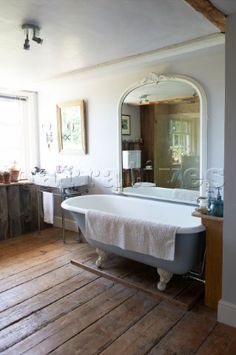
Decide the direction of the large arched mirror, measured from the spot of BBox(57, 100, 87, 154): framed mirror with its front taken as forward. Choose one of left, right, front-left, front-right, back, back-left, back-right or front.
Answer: left

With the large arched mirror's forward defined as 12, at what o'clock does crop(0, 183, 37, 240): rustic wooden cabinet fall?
The rustic wooden cabinet is roughly at 2 o'clock from the large arched mirror.

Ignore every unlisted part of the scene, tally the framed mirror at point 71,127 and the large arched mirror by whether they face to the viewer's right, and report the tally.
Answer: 0

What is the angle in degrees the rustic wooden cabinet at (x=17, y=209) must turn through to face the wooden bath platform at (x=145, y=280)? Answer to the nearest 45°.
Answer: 0° — it already faces it

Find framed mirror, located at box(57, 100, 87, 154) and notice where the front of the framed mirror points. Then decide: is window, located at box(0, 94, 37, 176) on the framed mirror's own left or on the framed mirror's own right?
on the framed mirror's own right

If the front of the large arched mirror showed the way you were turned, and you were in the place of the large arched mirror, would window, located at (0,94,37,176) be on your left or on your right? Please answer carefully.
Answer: on your right

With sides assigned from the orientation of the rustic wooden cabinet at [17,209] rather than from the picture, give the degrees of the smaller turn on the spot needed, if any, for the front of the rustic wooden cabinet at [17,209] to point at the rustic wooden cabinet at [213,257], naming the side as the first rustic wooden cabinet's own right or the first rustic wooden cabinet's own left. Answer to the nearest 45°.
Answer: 0° — it already faces it

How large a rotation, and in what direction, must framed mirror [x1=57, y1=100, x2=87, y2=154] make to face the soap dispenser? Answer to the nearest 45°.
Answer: approximately 90° to its left

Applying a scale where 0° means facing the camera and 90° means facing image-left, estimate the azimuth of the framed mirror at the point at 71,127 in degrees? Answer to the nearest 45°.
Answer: approximately 45°

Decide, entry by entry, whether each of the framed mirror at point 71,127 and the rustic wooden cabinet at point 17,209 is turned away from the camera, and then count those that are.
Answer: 0

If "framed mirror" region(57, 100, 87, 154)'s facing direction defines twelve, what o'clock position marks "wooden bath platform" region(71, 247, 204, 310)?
The wooden bath platform is roughly at 10 o'clock from the framed mirror.
